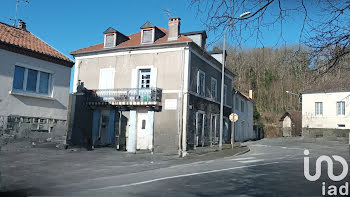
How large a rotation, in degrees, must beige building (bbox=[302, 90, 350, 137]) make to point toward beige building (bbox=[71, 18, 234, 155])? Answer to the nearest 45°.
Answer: approximately 45° to its right

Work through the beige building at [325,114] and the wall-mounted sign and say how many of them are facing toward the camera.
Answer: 2

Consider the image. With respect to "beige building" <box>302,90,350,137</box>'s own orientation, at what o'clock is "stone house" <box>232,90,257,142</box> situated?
The stone house is roughly at 2 o'clock from the beige building.

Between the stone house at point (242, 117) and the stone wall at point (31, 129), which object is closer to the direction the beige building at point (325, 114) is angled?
the stone wall

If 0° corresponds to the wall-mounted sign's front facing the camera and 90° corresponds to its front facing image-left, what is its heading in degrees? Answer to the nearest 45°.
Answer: approximately 0°

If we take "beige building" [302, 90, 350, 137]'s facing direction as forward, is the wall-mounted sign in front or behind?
in front

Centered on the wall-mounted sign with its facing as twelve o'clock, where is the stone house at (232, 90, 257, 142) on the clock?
The stone house is roughly at 7 o'clock from the wall-mounted sign.

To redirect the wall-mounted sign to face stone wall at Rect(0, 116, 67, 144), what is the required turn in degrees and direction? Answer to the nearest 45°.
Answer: approximately 45° to its right

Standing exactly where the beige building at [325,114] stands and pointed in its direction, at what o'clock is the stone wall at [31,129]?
The stone wall is roughly at 1 o'clock from the beige building.

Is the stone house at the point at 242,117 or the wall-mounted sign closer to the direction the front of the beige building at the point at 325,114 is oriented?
the wall-mounted sign

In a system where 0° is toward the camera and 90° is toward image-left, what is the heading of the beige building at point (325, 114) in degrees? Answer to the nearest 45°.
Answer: approximately 0°
